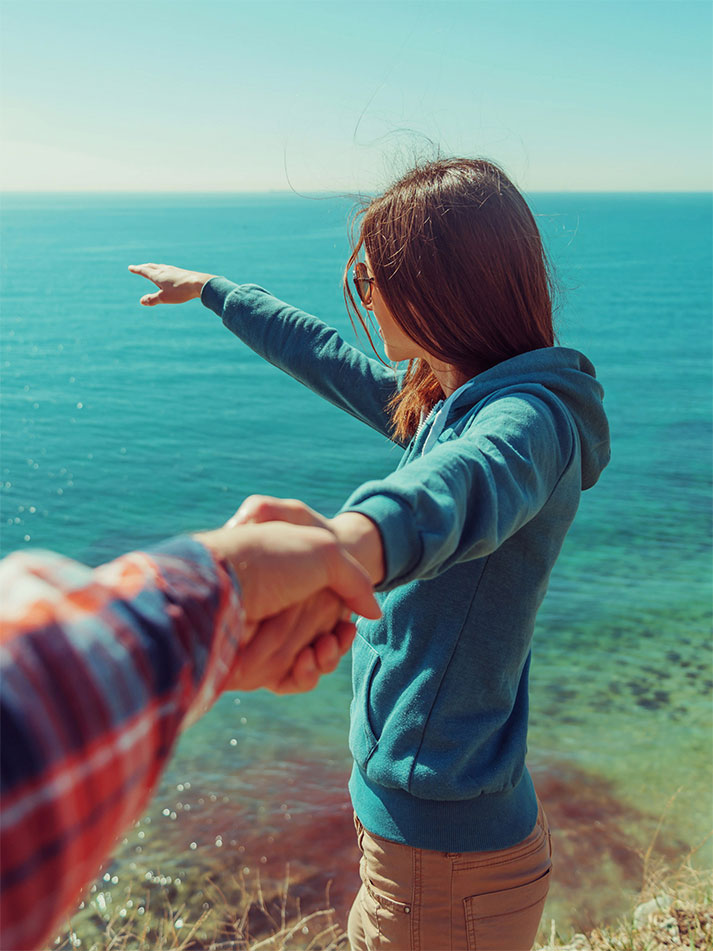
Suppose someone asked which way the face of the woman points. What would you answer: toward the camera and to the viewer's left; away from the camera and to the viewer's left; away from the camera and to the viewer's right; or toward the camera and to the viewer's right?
away from the camera and to the viewer's left

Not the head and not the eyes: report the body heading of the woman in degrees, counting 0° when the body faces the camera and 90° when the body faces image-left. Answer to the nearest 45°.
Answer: approximately 90°
